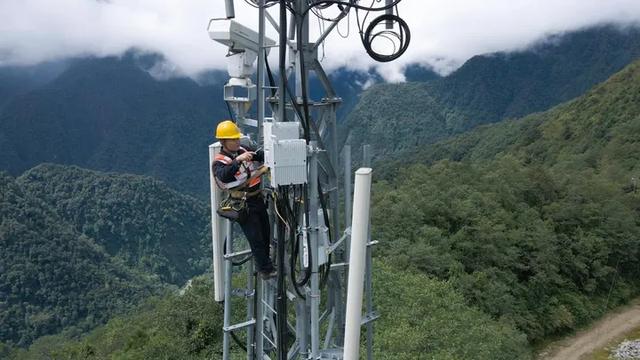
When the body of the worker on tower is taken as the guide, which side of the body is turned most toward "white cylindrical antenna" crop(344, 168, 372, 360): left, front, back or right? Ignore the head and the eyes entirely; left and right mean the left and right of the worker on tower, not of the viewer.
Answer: front

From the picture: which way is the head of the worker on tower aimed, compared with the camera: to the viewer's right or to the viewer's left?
to the viewer's right

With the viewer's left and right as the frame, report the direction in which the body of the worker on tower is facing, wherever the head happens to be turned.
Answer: facing the viewer and to the right of the viewer

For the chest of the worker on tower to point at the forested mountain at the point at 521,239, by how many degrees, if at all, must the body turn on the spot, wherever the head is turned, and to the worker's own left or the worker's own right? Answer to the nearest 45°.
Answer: approximately 90° to the worker's own left
